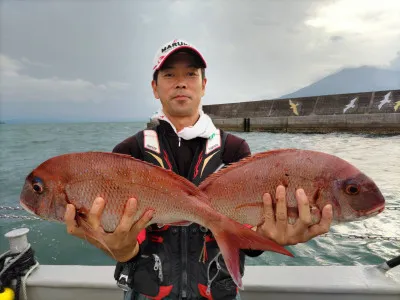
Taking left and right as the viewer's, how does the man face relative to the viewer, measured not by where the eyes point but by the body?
facing the viewer

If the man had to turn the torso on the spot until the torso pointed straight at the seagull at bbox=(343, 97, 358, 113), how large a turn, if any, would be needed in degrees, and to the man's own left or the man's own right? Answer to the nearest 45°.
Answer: approximately 135° to the man's own left

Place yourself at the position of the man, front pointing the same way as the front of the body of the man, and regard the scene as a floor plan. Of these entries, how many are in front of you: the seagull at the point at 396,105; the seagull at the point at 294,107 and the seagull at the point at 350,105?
0

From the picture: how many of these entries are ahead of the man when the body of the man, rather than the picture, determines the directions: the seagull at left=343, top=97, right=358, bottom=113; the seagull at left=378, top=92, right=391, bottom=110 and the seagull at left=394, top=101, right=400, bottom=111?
0

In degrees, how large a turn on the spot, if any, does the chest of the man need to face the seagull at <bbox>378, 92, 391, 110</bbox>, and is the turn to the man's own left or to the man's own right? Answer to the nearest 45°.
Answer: approximately 135° to the man's own left

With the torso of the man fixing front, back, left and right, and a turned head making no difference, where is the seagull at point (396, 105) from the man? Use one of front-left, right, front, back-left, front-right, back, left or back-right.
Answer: back-left

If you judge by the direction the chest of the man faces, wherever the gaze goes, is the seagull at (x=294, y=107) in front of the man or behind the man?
behind

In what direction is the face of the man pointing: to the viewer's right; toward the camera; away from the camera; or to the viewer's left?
toward the camera
